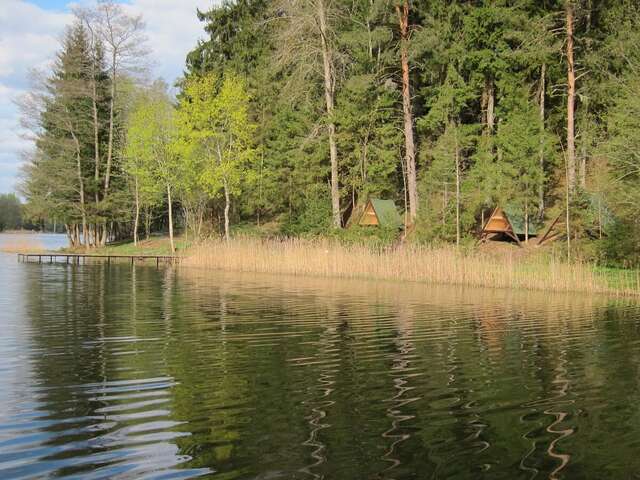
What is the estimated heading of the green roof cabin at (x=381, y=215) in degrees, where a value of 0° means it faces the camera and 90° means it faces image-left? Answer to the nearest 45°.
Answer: approximately 45°

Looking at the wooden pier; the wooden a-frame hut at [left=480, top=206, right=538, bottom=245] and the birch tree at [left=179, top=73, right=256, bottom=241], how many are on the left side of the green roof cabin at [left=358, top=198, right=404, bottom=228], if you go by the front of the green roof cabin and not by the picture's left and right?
1

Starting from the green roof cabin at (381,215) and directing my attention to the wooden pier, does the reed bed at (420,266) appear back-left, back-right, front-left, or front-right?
back-left

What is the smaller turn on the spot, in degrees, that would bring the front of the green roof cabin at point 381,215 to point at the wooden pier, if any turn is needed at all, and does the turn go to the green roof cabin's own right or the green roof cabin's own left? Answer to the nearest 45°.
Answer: approximately 45° to the green roof cabin's own right

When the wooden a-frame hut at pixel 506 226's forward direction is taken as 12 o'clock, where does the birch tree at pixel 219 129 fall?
The birch tree is roughly at 2 o'clock from the wooden a-frame hut.

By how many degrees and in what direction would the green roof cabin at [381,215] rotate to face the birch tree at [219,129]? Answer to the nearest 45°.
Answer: approximately 90° to its right

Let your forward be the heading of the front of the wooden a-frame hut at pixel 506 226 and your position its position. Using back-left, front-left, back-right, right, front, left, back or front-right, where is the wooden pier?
front-right

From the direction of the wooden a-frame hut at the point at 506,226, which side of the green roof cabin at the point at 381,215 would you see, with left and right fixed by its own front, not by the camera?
left

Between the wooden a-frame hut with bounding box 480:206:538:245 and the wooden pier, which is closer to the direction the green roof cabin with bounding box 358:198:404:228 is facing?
the wooden pier
